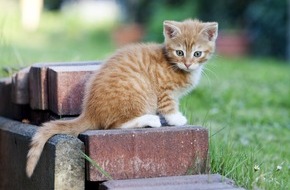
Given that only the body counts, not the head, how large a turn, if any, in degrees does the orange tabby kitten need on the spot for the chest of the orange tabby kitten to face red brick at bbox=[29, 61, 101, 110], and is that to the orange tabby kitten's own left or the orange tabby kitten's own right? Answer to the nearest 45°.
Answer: approximately 135° to the orange tabby kitten's own left

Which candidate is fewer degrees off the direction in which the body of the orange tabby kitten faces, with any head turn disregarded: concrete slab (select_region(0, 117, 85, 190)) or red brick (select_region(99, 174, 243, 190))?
the red brick

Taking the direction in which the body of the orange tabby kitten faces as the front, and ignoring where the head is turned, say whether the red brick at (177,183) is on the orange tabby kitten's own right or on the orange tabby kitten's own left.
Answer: on the orange tabby kitten's own right

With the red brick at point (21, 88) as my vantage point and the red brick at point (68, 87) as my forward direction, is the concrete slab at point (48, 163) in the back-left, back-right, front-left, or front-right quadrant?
front-right

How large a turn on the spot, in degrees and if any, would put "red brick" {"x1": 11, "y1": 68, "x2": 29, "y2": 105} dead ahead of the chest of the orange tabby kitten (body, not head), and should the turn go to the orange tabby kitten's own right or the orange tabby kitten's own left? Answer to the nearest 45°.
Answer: approximately 135° to the orange tabby kitten's own left

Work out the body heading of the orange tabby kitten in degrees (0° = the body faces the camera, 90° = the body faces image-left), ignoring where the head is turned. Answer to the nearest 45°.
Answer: approximately 270°
